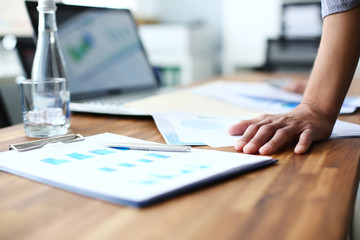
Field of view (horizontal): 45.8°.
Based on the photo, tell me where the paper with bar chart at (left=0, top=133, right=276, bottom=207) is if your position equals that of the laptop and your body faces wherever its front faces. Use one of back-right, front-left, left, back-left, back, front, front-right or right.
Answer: front-right

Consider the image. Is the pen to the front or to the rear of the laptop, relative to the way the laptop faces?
to the front

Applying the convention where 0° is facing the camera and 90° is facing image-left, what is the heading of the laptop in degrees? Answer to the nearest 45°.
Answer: approximately 315°

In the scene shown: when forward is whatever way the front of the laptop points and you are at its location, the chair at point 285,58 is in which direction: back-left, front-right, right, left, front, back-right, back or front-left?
left
